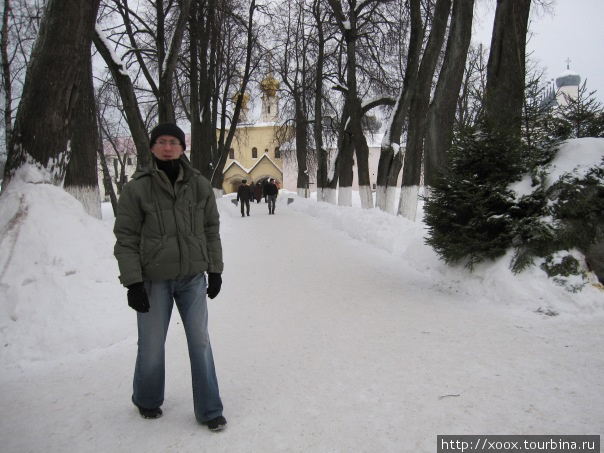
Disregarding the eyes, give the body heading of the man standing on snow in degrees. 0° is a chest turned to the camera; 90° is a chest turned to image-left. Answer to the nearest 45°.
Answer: approximately 0°

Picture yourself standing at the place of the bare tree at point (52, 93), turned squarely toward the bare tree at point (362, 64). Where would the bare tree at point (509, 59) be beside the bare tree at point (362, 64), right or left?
right

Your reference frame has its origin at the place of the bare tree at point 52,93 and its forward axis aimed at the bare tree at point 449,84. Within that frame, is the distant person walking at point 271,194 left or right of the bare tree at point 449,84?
left
